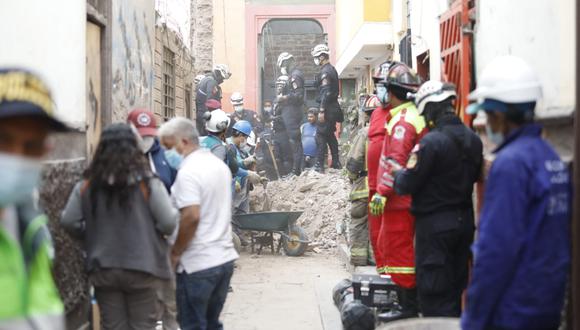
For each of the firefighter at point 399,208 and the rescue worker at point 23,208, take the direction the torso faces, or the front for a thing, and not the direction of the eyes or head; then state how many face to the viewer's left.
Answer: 1

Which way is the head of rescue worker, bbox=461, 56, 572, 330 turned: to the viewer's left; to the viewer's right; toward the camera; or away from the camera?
to the viewer's left

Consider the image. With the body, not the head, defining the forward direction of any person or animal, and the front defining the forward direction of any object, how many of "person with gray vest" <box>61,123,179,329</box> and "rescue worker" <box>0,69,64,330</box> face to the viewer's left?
0

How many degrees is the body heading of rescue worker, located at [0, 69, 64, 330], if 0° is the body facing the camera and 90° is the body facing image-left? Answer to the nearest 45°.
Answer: approximately 315°

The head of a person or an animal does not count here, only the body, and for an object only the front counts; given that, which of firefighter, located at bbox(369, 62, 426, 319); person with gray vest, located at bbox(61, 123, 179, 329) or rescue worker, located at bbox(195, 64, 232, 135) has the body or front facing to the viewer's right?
the rescue worker

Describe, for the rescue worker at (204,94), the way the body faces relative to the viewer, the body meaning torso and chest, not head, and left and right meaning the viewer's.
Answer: facing to the right of the viewer

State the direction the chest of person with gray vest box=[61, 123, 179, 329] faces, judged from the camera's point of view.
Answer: away from the camera

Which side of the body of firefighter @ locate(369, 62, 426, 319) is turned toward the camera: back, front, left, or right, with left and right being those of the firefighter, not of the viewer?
left

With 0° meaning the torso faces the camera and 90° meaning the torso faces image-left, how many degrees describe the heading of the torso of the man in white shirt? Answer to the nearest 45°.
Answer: approximately 135°

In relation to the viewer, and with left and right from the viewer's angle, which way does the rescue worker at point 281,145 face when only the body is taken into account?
facing the viewer and to the left of the viewer
